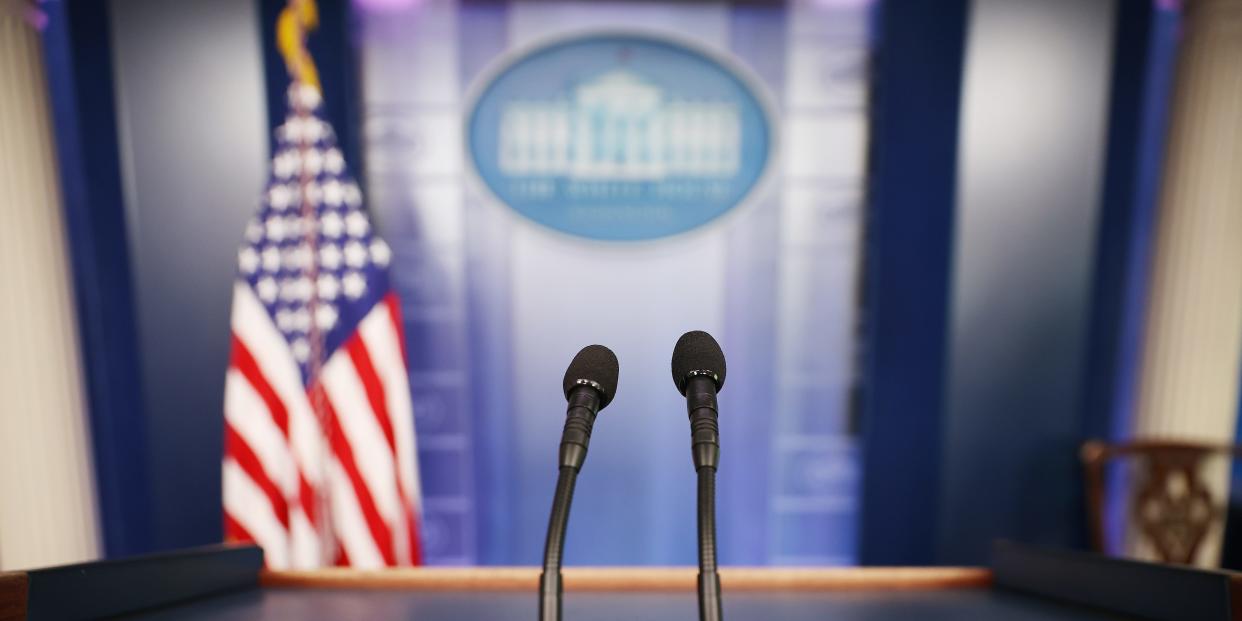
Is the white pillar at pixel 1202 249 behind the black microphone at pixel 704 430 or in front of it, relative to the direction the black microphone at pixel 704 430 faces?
in front

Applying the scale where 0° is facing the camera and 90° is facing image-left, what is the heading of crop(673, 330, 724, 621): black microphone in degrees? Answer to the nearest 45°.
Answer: approximately 180°
